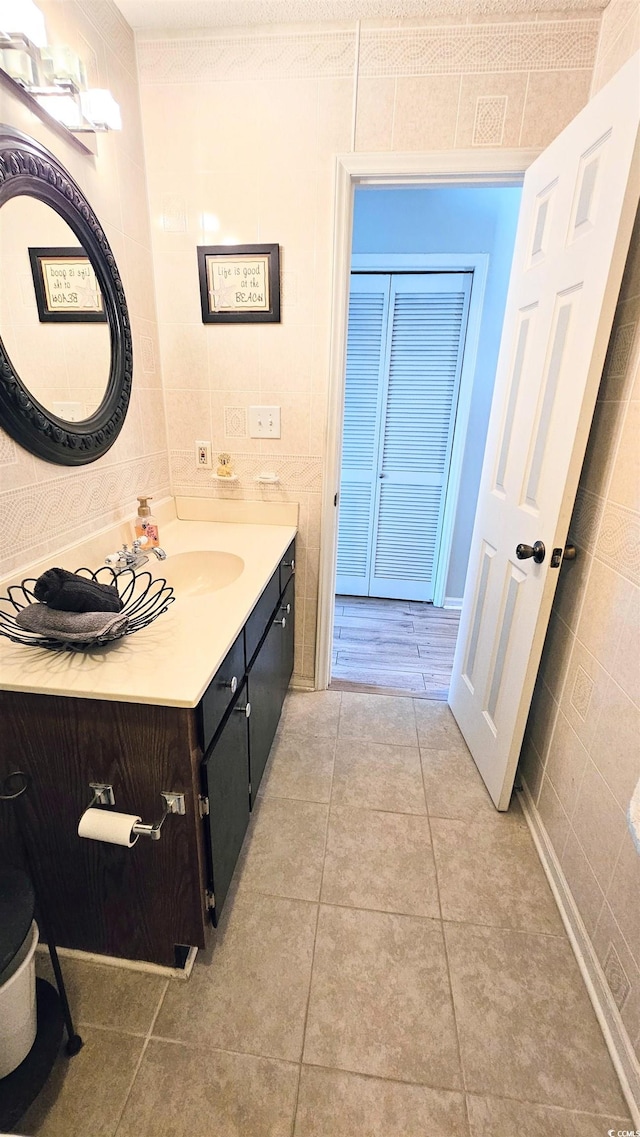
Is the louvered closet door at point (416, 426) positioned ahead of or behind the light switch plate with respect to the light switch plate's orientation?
behind

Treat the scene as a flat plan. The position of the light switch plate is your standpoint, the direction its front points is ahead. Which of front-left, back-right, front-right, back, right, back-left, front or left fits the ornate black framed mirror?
front-right

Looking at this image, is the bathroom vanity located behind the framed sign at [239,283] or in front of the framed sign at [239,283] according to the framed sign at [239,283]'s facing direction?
in front

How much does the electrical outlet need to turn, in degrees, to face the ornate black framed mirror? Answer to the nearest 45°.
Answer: approximately 45° to its right

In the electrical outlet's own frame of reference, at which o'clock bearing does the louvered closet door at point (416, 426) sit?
The louvered closet door is roughly at 8 o'clock from the electrical outlet.

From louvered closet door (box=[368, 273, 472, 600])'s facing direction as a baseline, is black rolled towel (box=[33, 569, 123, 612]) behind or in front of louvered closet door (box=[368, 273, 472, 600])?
in front

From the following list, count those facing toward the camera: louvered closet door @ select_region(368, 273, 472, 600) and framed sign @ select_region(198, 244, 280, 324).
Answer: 2

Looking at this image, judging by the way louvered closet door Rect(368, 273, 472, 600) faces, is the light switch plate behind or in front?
in front

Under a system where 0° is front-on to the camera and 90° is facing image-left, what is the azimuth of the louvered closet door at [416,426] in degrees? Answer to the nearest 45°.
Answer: approximately 0°

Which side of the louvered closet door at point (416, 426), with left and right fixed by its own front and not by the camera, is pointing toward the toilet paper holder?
front

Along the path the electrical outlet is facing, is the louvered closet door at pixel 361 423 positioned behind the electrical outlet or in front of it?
behind
